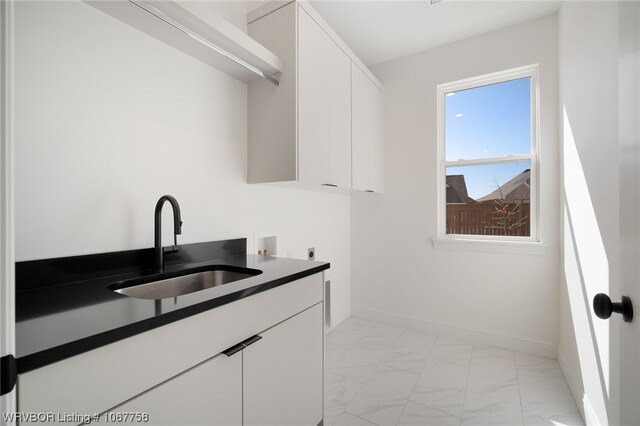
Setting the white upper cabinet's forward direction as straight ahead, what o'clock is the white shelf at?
The white shelf is roughly at 3 o'clock from the white upper cabinet.

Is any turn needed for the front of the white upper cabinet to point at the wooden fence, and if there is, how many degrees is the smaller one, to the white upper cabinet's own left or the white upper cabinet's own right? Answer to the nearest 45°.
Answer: approximately 90° to the white upper cabinet's own left

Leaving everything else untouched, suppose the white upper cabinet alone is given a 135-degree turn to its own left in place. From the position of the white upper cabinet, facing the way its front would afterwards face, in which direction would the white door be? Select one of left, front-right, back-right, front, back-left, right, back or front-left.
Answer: back-right

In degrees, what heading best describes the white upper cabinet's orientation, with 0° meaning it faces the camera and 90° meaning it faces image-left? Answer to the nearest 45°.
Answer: approximately 315°

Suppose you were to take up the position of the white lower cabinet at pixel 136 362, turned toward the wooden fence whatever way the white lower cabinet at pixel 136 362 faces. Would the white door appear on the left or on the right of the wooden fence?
right

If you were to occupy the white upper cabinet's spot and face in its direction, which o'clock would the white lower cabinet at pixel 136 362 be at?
The white lower cabinet is roughly at 2 o'clock from the white upper cabinet.

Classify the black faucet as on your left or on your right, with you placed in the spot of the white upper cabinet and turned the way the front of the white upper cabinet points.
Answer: on your right

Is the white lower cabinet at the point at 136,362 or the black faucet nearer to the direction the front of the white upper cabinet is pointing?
the white lower cabinet

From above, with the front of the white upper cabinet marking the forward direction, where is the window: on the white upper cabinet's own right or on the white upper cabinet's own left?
on the white upper cabinet's own left
